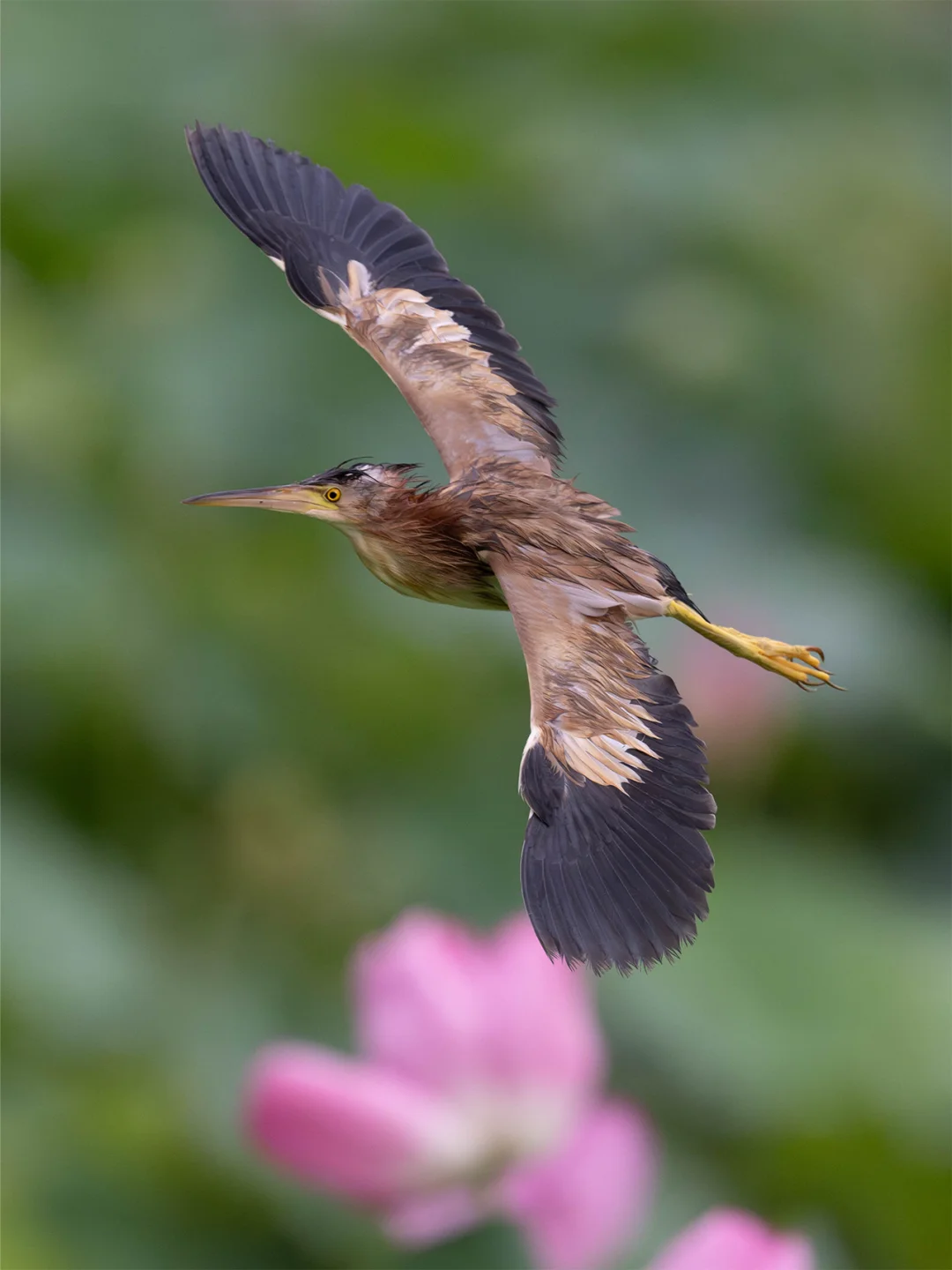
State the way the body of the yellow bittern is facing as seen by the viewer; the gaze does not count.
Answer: to the viewer's left
